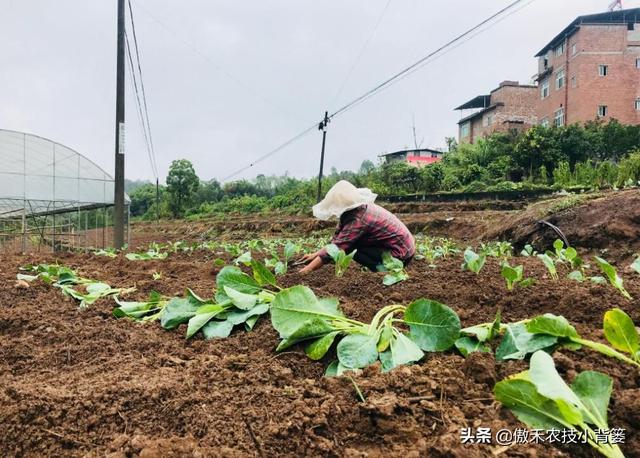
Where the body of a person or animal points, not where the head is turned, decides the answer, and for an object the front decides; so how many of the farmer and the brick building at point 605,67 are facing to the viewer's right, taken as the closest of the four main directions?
0

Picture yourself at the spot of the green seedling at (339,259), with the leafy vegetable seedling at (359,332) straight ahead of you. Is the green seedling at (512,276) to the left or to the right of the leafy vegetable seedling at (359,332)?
left

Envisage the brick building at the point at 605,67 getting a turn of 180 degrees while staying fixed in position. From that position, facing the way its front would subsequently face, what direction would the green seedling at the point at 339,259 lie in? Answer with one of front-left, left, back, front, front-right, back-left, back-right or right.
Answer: back-right

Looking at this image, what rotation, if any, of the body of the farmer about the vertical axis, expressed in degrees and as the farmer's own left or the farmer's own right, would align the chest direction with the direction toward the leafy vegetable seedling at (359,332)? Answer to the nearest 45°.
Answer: approximately 90° to the farmer's own left

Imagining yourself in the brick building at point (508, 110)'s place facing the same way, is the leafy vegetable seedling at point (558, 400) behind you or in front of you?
in front

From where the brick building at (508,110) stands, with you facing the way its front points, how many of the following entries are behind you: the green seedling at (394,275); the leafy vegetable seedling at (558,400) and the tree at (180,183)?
0

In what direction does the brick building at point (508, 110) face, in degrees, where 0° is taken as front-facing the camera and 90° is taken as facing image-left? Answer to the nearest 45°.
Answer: approximately 45°

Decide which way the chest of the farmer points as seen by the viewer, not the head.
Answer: to the viewer's left

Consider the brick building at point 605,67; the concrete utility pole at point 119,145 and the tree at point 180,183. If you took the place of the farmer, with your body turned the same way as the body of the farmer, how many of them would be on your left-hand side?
0

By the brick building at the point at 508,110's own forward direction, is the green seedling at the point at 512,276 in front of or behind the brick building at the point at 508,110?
in front

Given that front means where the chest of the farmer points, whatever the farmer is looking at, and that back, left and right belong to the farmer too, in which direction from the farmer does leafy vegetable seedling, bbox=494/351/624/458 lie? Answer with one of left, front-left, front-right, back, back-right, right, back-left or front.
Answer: left

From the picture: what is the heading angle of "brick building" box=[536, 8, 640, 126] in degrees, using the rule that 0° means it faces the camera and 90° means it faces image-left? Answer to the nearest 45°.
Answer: approximately 45°

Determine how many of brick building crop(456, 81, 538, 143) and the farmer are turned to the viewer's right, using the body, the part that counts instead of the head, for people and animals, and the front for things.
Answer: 0
